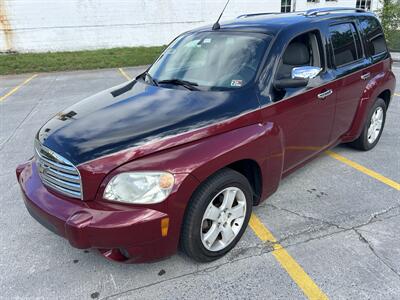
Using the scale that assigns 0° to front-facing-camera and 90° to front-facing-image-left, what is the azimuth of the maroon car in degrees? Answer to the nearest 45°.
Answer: approximately 45°
